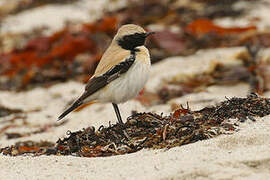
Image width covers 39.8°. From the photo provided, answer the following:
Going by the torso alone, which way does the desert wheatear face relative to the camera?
to the viewer's right
